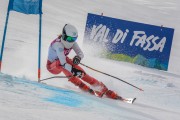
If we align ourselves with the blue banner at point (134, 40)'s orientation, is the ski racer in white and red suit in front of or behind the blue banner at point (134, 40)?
in front

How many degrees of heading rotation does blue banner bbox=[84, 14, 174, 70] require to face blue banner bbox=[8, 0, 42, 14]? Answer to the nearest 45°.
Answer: approximately 45° to its right

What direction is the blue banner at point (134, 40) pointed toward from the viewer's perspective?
toward the camera
